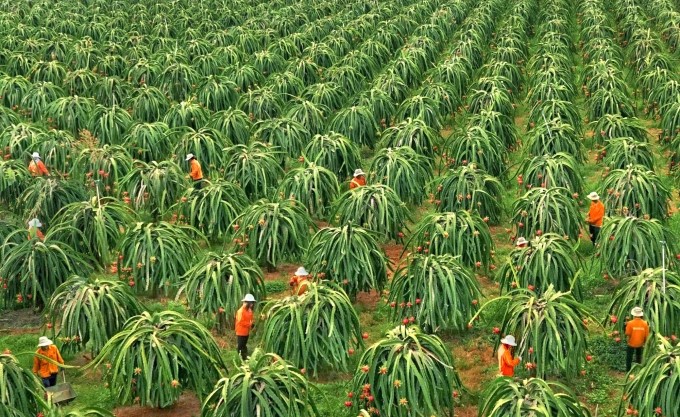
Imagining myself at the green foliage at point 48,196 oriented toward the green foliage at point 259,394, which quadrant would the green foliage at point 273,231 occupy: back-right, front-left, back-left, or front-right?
front-left

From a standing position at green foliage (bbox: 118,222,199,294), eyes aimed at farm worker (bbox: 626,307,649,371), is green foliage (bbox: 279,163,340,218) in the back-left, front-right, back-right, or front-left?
front-left

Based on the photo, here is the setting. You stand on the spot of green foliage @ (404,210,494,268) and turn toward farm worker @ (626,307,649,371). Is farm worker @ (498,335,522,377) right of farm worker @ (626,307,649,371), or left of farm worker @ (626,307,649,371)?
right

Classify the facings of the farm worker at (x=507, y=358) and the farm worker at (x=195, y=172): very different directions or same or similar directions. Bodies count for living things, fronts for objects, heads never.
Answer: very different directions

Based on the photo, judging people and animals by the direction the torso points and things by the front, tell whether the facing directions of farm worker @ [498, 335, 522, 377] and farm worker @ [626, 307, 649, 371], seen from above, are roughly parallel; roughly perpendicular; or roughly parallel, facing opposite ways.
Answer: roughly perpendicular

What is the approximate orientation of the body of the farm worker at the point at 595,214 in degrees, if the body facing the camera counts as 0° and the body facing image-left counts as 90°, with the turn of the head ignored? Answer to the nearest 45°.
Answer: approximately 90°
